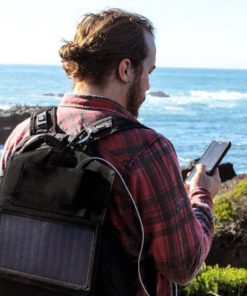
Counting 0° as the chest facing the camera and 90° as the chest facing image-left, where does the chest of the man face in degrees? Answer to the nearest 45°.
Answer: approximately 225°

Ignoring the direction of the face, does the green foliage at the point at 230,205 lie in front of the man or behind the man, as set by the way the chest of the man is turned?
in front

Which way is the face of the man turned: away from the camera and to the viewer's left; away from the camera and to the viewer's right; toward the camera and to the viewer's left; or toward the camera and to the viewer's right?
away from the camera and to the viewer's right
